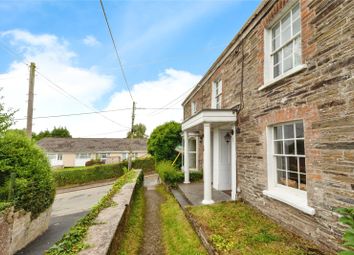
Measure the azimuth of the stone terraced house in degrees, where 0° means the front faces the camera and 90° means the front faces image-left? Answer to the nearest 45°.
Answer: approximately 45°

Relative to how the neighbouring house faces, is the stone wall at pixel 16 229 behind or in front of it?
in front

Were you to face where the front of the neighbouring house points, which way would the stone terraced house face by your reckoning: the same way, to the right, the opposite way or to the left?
to the right

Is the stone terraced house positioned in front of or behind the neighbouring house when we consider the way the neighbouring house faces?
in front

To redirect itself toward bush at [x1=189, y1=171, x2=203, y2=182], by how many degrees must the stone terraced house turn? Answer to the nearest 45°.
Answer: approximately 90° to its right

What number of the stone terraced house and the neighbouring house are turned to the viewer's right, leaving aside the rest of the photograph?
0

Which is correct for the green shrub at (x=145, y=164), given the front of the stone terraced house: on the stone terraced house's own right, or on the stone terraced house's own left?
on the stone terraced house's own right

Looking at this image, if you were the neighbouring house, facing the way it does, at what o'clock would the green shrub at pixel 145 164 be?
The green shrub is roughly at 11 o'clock from the neighbouring house.

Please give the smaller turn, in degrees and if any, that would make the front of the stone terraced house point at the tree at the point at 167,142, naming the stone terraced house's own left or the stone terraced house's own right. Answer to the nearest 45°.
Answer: approximately 90° to the stone terraced house's own right

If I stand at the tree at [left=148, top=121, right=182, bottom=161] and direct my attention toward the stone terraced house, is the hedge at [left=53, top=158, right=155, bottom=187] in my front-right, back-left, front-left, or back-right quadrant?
back-right

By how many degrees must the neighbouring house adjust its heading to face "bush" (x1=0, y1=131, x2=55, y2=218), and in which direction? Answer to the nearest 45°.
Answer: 0° — it already faces it

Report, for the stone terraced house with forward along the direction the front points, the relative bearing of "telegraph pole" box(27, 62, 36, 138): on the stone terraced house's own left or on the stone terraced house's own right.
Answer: on the stone terraced house's own right

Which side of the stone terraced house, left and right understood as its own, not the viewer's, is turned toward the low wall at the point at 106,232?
front
